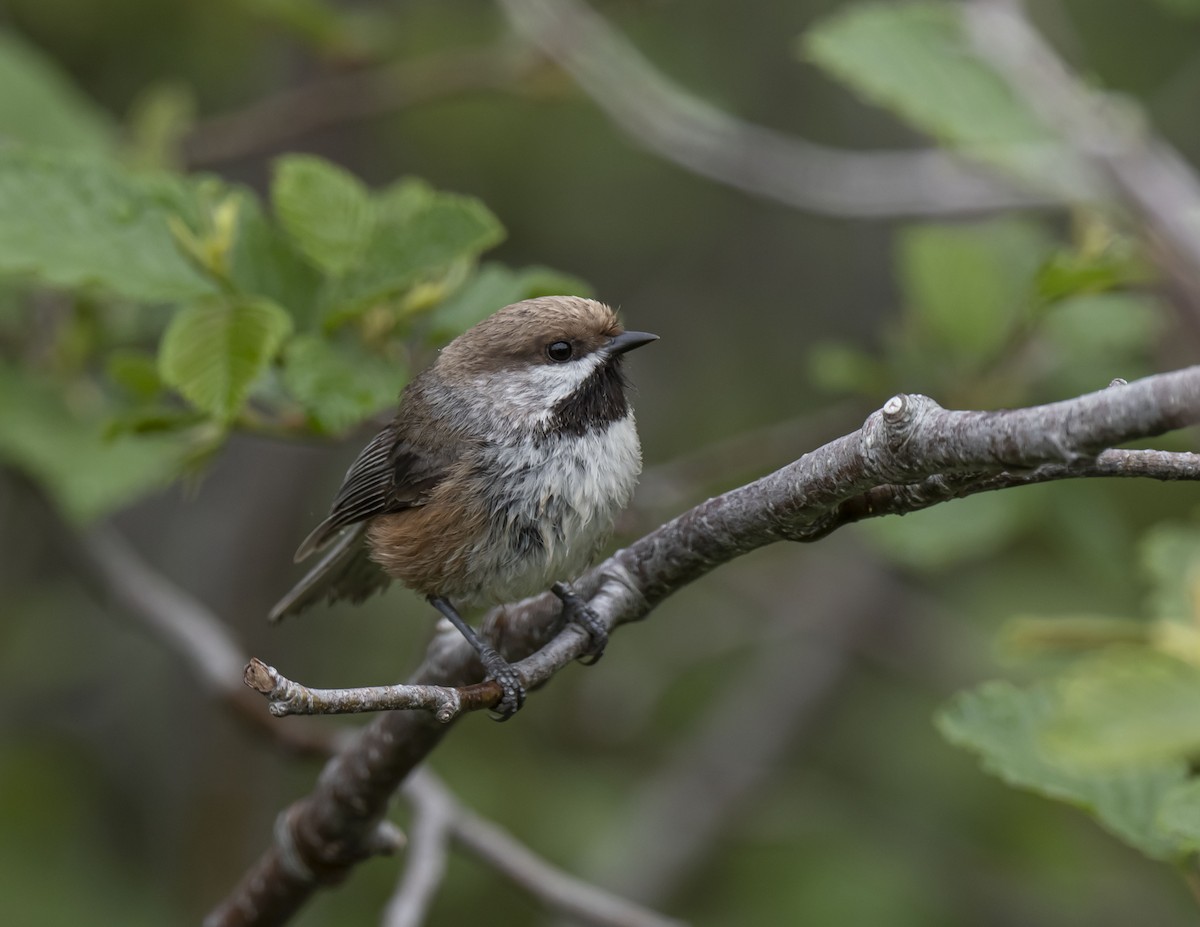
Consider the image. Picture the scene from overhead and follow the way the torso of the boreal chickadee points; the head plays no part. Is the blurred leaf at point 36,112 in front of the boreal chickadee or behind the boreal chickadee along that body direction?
behind

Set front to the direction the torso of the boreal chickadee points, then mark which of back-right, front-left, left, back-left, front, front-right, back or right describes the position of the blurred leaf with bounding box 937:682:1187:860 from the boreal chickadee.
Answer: front

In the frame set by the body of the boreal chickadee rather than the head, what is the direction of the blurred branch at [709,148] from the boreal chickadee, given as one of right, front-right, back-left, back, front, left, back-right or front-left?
back-left

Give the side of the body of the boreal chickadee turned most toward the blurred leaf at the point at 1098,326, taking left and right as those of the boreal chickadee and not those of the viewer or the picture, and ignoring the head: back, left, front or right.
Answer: left

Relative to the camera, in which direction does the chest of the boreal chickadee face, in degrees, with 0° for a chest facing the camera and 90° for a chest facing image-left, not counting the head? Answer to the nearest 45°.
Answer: approximately 315°

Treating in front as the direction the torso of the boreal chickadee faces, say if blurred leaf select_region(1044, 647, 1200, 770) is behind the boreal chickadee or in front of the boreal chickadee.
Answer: in front

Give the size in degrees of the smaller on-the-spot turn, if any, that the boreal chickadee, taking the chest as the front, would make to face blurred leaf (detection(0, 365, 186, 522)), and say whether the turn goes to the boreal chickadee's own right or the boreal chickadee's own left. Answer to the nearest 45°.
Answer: approximately 180°

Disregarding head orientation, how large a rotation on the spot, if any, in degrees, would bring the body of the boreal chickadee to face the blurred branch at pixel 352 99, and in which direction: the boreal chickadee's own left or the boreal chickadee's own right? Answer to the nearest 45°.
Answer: approximately 180°

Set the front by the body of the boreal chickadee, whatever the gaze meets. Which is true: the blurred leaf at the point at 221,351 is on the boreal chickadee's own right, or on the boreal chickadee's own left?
on the boreal chickadee's own right
